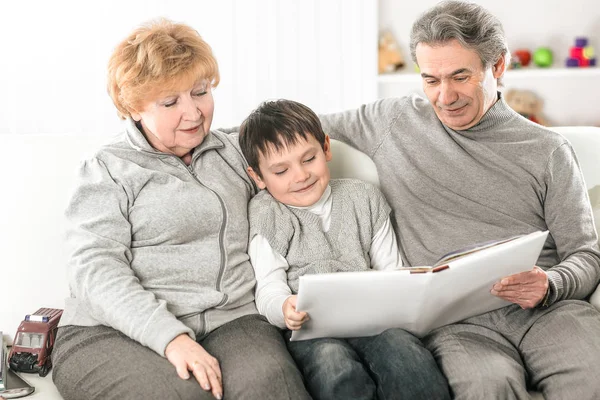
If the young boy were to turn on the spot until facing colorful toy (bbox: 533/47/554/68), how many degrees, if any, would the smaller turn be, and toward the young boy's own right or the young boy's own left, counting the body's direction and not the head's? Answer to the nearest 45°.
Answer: approximately 135° to the young boy's own left

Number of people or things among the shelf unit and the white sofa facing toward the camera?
2

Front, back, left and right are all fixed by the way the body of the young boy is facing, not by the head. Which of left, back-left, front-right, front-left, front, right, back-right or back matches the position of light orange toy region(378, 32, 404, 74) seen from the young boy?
back

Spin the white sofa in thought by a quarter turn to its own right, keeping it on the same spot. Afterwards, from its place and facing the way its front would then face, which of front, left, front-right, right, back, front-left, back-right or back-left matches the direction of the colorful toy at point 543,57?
back-right

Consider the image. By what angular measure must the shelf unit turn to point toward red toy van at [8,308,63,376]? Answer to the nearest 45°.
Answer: approximately 45° to its right

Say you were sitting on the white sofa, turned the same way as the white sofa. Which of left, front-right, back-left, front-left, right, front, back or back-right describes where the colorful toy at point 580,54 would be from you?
back-left

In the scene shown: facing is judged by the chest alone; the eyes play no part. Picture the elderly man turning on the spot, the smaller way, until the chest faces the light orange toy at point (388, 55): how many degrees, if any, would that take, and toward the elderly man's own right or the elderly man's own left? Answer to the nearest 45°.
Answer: approximately 135° to the elderly man's own right

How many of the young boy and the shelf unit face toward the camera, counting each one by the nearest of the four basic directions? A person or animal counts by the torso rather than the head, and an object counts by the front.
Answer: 2

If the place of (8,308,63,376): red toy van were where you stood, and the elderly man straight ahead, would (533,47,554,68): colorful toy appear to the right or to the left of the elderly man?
left

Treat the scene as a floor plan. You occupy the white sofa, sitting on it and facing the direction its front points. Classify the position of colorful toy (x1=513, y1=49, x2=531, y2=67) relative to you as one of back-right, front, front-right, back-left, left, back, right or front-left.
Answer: back-left

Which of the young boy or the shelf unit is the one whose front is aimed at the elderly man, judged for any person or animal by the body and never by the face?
the shelf unit
